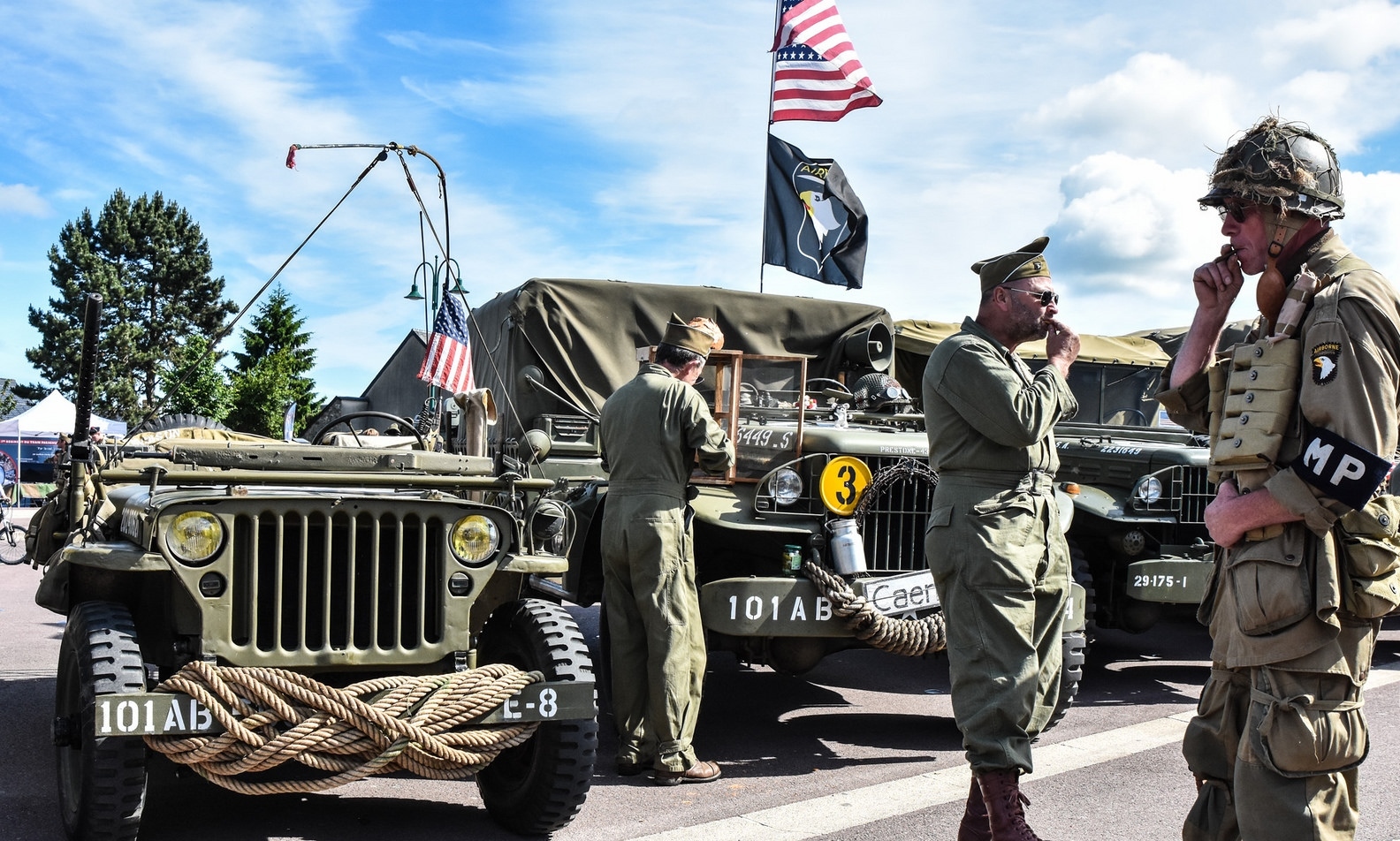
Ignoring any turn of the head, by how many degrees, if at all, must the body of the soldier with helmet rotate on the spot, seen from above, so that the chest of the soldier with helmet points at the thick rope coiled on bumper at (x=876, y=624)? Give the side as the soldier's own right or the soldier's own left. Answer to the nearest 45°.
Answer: approximately 45° to the soldier's own right

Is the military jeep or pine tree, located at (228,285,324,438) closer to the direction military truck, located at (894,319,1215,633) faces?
the military jeep

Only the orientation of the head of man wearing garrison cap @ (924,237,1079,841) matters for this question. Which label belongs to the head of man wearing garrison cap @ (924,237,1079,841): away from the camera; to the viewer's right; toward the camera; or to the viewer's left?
to the viewer's right

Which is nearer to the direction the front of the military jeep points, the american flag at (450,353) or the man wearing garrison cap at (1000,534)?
the man wearing garrison cap

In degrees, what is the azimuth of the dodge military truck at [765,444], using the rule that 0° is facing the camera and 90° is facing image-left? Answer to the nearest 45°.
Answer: approximately 315°

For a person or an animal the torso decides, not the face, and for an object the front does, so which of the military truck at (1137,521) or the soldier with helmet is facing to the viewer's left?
the soldier with helmet

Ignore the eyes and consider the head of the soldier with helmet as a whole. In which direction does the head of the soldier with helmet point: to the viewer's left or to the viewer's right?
to the viewer's left

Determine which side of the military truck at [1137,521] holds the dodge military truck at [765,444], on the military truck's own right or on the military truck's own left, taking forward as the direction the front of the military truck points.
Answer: on the military truck's own right

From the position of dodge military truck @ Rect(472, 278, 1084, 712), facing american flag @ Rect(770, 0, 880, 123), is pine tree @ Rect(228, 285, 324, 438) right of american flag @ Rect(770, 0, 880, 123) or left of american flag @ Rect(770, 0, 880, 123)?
left

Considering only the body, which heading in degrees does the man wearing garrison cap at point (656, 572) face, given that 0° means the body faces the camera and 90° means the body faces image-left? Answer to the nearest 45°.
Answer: approximately 225°

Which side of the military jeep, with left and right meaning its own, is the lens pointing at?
front

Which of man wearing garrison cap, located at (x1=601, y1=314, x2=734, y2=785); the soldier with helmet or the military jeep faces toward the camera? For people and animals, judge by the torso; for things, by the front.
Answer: the military jeep

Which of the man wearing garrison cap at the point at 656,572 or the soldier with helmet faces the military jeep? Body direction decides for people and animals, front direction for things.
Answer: the soldier with helmet

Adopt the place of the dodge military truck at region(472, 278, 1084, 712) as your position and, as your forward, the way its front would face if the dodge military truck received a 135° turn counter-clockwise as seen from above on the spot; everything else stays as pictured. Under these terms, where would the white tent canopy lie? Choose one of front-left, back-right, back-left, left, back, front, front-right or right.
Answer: front-left
